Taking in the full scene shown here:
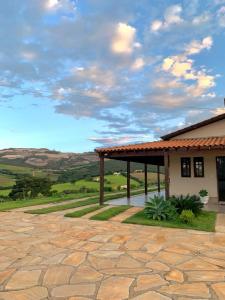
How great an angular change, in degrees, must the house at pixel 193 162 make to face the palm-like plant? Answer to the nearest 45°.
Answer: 0° — it already faces it

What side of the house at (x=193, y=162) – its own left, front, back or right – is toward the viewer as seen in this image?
front

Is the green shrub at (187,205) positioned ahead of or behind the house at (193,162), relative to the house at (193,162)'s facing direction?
ahead
